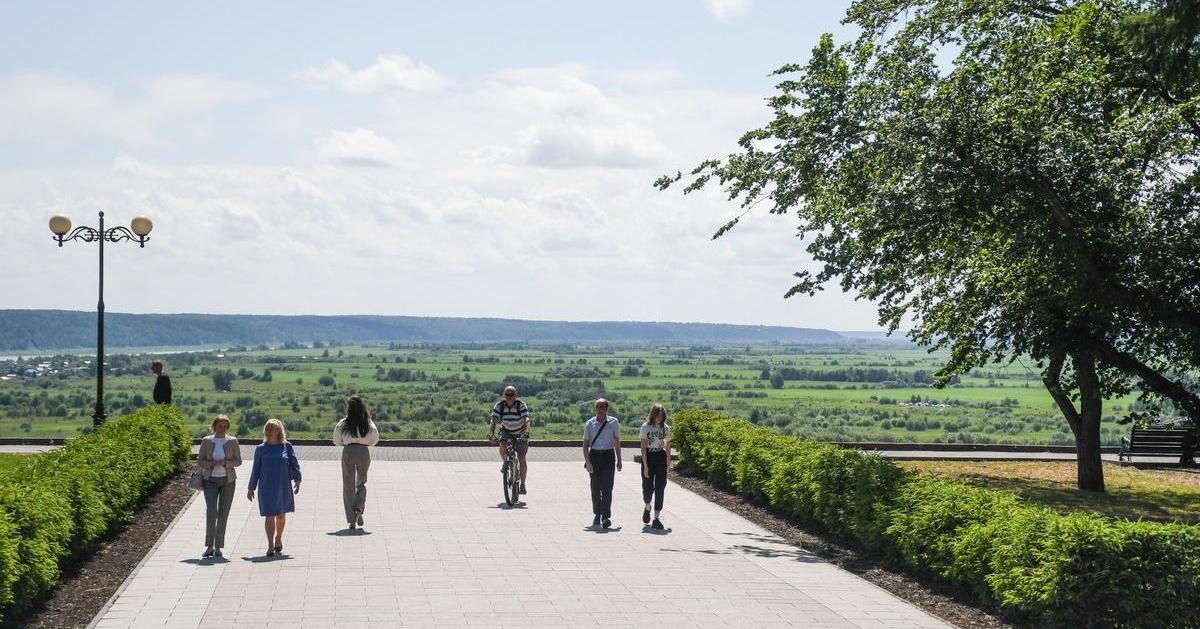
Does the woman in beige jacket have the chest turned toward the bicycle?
no

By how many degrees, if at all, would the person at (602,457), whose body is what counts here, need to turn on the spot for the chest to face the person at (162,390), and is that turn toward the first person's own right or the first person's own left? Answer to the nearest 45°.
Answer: approximately 135° to the first person's own right

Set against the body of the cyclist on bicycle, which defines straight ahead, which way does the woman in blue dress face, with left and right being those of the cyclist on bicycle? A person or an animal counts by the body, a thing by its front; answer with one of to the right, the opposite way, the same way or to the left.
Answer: the same way

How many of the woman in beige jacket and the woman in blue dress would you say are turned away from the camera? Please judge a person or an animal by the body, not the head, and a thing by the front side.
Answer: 0

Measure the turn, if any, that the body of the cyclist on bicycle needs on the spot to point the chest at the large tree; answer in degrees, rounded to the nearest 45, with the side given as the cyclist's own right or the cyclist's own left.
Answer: approximately 45° to the cyclist's own left

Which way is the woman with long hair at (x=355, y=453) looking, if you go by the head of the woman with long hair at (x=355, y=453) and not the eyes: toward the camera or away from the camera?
away from the camera

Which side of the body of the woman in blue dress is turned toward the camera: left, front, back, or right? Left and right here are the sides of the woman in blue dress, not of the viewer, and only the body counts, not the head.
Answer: front

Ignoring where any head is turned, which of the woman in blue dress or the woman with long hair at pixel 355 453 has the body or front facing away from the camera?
the woman with long hair

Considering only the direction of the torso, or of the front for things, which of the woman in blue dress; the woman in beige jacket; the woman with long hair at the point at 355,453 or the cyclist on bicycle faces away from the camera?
the woman with long hair

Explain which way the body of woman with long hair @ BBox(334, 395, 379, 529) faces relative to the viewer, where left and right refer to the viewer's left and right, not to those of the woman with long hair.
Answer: facing away from the viewer

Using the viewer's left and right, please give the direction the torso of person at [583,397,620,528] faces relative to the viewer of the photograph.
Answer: facing the viewer

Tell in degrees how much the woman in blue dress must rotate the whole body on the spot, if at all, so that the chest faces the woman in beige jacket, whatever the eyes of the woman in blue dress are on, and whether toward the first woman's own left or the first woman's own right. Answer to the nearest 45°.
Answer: approximately 90° to the first woman's own right

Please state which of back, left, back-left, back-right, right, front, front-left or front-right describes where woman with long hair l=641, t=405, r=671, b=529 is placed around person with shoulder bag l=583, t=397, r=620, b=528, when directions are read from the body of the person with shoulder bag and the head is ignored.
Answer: left

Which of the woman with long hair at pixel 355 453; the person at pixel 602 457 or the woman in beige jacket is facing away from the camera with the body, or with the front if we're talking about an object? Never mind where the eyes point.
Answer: the woman with long hair
